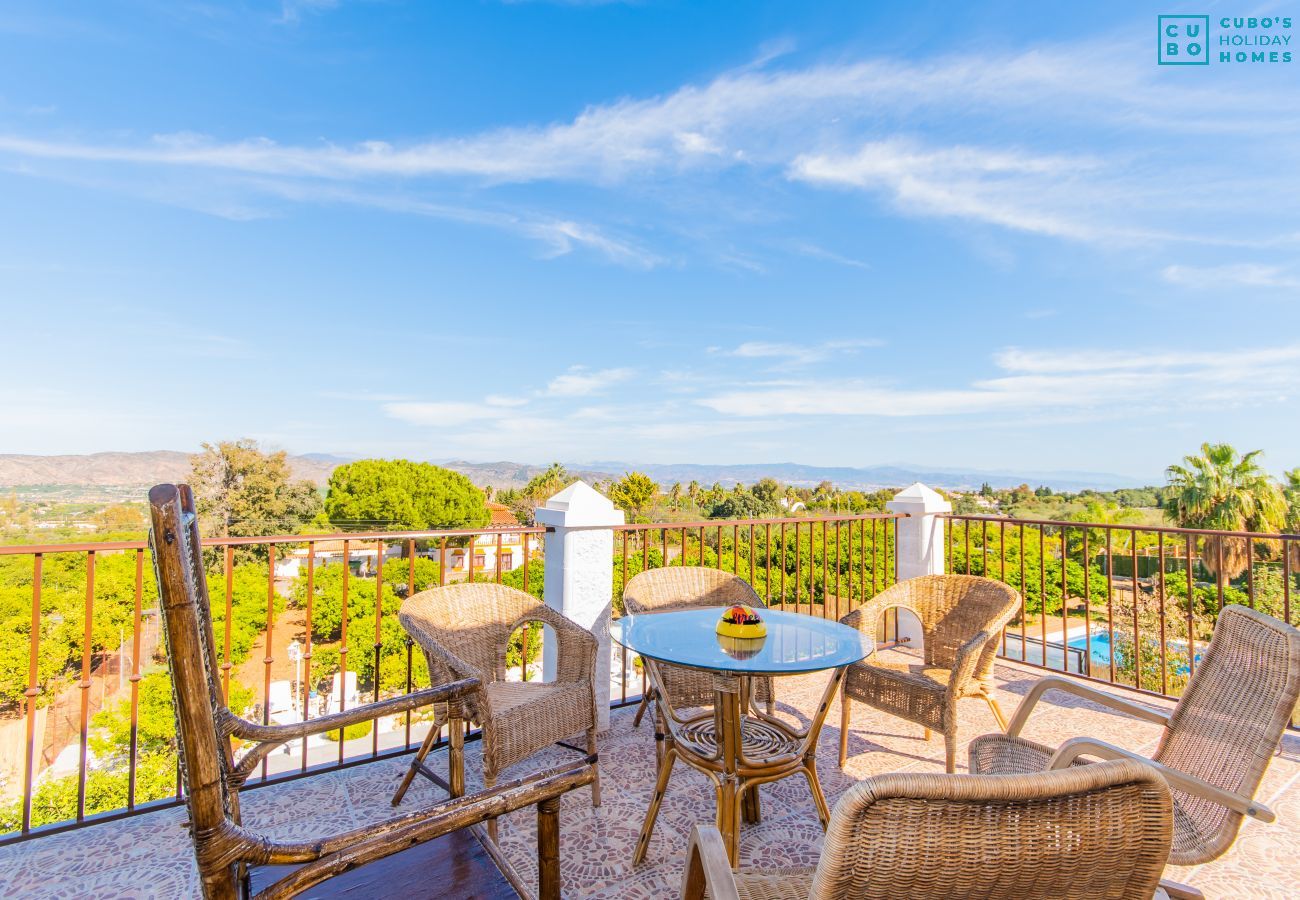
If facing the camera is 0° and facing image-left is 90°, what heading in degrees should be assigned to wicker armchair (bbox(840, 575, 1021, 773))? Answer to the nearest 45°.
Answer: approximately 45°

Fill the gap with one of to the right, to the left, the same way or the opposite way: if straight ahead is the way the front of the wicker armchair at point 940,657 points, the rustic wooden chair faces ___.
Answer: the opposite way

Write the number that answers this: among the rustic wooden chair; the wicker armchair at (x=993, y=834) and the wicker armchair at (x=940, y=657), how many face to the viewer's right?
1

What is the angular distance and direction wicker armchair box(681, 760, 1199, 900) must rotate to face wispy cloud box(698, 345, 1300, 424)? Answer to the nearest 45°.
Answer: approximately 45° to its right

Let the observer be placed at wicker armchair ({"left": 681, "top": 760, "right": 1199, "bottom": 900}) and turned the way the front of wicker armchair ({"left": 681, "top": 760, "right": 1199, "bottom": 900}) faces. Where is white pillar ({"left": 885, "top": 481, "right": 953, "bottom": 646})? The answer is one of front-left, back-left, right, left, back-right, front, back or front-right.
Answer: front-right

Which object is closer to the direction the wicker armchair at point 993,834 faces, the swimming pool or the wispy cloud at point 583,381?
the wispy cloud

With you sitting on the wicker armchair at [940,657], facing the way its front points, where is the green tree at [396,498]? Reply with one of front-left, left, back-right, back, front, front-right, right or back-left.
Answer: right

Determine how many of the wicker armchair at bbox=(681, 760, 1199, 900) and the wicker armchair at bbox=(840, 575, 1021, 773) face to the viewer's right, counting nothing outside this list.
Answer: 0

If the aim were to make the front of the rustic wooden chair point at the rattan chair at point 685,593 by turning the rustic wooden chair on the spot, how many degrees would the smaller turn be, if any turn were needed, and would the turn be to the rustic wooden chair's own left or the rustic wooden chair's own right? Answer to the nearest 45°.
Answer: approximately 45° to the rustic wooden chair's own left

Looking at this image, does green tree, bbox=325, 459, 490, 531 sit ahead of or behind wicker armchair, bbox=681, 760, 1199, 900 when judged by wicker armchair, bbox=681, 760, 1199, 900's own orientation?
ahead

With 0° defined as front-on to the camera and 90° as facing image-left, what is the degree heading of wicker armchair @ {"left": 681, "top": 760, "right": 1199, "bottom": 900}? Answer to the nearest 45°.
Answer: approximately 135°

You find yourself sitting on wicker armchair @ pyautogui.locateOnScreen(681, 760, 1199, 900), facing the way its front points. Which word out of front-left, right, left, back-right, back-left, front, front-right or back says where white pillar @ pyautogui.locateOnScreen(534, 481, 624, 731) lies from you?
front

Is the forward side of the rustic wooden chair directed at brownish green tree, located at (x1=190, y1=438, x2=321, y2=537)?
no

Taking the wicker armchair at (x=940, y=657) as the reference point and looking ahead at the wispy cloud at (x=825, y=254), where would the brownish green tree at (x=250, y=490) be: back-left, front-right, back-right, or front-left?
front-left

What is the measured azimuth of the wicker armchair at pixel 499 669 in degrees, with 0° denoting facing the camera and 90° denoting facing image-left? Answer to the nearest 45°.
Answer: approximately 315°

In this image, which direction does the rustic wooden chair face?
to the viewer's right

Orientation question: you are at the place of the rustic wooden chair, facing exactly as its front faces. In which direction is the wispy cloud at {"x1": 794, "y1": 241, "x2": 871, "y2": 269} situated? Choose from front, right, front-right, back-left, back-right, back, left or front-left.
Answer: front-left
